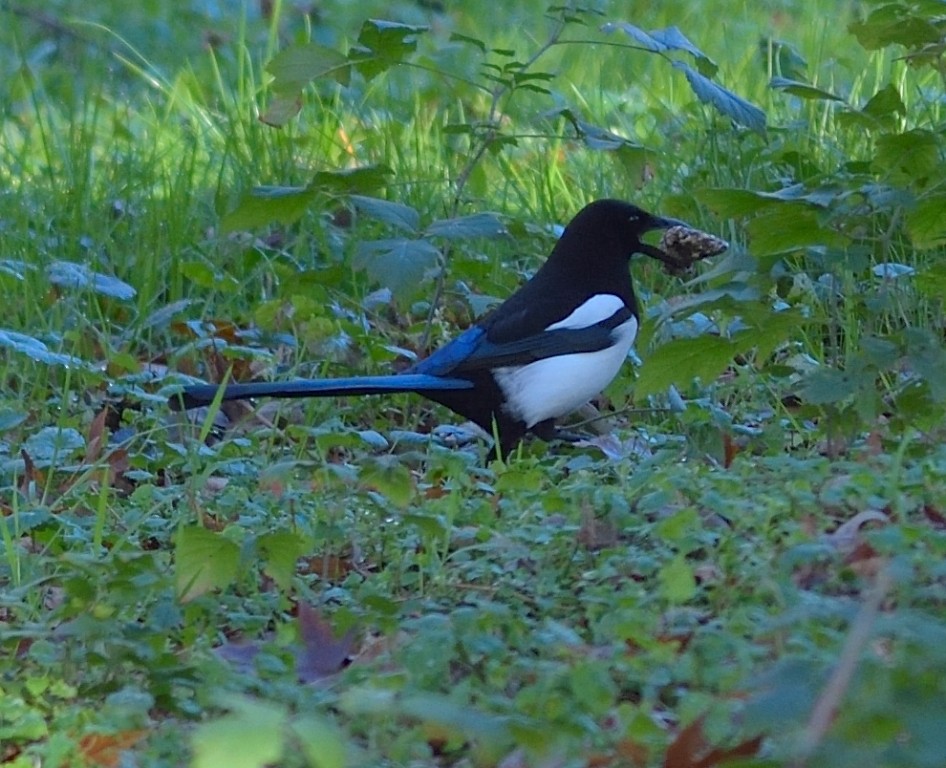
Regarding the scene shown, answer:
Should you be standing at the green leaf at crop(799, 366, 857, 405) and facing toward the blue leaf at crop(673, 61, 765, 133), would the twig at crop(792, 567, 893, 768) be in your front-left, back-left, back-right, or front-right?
back-left

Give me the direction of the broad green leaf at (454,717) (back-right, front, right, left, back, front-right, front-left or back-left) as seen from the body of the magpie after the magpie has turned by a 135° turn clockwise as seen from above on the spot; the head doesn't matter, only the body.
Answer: front-left

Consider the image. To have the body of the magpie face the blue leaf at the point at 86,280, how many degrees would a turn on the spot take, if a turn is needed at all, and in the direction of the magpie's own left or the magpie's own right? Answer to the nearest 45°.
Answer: approximately 180°

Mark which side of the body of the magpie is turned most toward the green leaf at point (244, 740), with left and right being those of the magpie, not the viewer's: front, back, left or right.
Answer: right

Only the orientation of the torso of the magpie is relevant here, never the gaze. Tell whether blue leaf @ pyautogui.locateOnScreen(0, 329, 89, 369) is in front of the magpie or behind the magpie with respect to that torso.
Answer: behind

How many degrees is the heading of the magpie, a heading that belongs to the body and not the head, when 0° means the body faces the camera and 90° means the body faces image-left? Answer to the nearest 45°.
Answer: approximately 270°

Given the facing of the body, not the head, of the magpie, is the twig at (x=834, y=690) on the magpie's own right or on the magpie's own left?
on the magpie's own right

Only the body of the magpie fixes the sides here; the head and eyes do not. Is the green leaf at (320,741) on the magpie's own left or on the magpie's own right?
on the magpie's own right

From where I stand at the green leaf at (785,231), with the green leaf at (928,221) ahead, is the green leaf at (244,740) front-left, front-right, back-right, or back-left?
back-right

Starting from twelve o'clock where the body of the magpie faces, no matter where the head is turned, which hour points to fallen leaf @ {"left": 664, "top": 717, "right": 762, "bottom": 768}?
The fallen leaf is roughly at 3 o'clock from the magpie.

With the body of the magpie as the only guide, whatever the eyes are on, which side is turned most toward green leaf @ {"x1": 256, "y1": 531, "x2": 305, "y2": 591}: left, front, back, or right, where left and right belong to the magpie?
right
